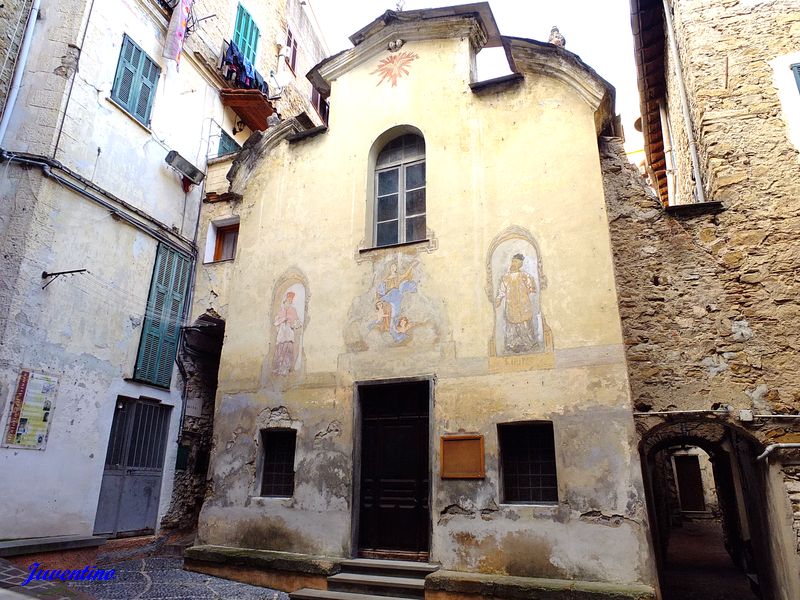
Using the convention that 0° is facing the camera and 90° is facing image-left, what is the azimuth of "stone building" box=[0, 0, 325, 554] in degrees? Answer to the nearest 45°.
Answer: approximately 315°

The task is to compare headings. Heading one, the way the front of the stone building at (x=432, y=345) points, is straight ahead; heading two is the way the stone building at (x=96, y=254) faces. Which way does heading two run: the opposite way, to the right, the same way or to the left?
to the left

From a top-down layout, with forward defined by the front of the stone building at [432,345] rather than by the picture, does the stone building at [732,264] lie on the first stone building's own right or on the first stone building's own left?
on the first stone building's own left

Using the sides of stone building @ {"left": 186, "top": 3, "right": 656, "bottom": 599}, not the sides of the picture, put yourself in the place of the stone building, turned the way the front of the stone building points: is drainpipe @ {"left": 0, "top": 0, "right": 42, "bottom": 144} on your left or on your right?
on your right

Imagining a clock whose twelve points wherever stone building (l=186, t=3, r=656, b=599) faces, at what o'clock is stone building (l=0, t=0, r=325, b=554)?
stone building (l=0, t=0, r=325, b=554) is roughly at 3 o'clock from stone building (l=186, t=3, r=656, b=599).

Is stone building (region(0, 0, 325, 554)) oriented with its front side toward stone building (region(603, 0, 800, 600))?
yes
